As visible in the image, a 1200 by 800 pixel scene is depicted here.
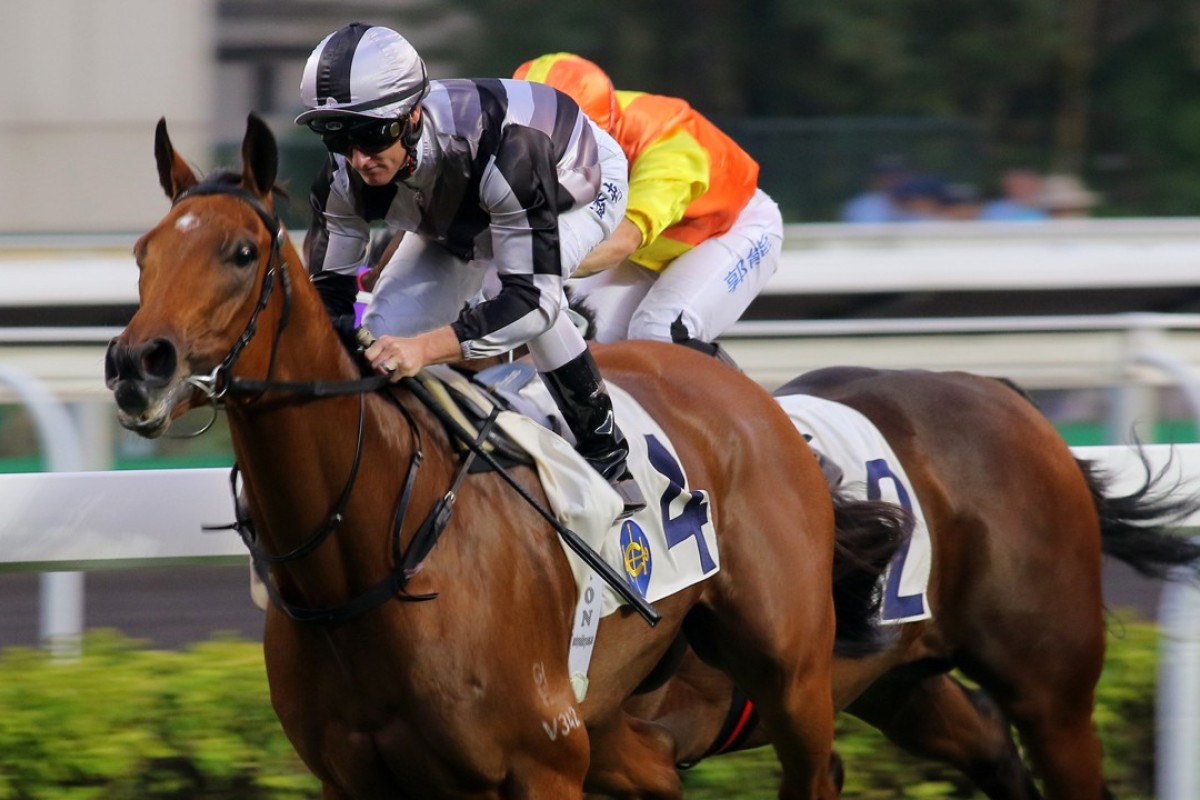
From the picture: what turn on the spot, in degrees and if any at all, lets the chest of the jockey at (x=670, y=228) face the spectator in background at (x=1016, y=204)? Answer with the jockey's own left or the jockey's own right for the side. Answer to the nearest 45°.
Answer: approximately 135° to the jockey's own right

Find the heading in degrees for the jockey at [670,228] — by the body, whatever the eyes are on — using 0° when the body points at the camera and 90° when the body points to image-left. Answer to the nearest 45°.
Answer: approximately 45°

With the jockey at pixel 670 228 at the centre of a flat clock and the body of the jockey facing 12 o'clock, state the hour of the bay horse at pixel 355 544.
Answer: The bay horse is roughly at 11 o'clock from the jockey.

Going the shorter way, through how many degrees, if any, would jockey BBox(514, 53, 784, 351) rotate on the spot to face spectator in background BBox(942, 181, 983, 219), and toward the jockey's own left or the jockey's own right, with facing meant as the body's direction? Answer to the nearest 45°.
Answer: approximately 135° to the jockey's own right

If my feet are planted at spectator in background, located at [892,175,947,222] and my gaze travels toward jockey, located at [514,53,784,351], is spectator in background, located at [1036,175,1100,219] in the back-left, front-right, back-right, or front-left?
back-left

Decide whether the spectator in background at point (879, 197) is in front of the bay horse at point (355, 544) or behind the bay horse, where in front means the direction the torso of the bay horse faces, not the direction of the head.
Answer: behind

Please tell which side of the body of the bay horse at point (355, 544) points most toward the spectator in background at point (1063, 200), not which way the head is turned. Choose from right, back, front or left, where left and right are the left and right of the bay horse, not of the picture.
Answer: back

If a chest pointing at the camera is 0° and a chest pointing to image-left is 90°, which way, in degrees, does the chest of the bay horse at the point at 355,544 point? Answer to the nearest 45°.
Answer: approximately 45°

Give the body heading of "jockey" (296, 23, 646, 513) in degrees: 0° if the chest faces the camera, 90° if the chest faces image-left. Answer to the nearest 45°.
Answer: approximately 45°
